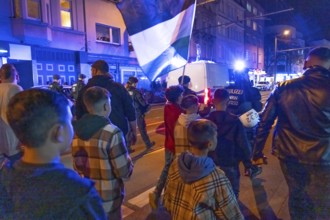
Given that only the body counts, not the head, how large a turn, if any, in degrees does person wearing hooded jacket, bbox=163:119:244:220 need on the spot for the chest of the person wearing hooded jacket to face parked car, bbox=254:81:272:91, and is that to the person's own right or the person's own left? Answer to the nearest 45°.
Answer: approximately 45° to the person's own left

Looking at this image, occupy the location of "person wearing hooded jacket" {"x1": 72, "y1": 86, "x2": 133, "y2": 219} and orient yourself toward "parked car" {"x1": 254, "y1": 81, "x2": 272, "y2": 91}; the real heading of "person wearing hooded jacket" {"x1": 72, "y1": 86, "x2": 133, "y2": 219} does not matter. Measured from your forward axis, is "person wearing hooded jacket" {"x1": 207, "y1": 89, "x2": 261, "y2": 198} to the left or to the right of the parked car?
right

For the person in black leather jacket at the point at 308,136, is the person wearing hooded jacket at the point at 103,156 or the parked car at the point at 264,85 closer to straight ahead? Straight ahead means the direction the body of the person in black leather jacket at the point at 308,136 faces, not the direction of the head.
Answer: the parked car

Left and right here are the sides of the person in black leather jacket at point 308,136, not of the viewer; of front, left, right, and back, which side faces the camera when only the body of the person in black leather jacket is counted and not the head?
back

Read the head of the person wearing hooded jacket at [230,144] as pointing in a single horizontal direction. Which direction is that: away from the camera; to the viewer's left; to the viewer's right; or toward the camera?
away from the camera

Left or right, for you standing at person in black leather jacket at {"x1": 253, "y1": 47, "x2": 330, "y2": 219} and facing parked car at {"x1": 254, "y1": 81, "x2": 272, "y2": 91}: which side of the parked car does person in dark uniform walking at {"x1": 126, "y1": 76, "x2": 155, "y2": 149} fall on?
left

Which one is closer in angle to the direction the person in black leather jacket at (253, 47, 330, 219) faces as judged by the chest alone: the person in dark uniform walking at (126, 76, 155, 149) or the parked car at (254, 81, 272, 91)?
the parked car

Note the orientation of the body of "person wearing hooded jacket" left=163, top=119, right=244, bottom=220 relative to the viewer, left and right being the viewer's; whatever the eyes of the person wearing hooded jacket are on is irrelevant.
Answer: facing away from the viewer and to the right of the viewer
